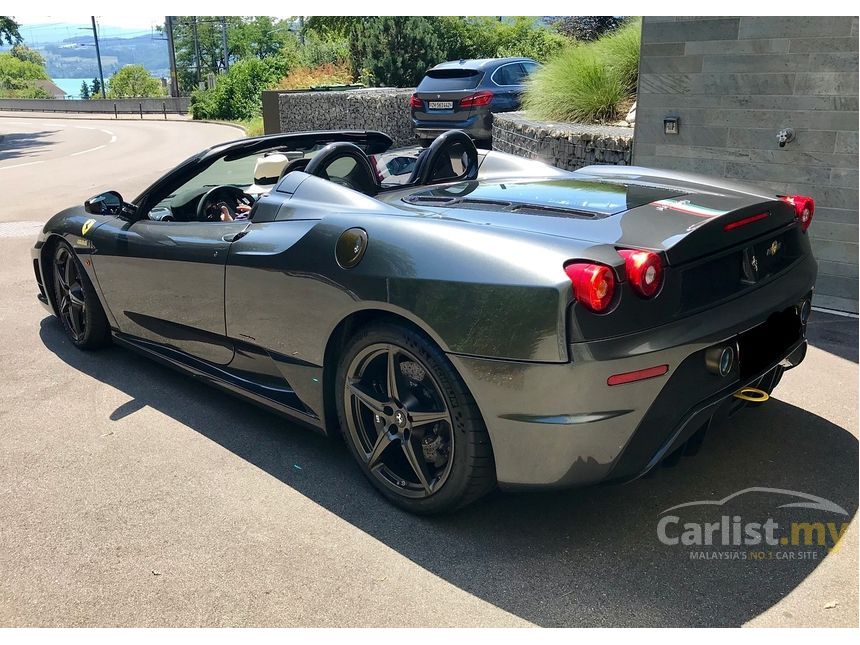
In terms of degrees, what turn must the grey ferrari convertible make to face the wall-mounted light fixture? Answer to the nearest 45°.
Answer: approximately 90° to its right

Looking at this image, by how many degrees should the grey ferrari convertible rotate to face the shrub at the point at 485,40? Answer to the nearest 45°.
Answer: approximately 45° to its right

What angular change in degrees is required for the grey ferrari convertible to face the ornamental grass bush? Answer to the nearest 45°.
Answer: approximately 45° to its right

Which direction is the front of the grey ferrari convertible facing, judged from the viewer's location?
facing away from the viewer and to the left of the viewer

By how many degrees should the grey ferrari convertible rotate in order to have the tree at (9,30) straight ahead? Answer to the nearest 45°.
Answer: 0° — it already faces it

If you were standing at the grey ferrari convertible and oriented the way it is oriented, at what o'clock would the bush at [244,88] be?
The bush is roughly at 1 o'clock from the grey ferrari convertible.

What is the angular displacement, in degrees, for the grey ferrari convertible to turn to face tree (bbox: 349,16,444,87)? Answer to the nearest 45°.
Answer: approximately 45° to its right

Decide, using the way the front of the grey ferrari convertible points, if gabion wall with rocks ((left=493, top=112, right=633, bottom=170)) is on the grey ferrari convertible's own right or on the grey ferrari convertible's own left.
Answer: on the grey ferrari convertible's own right
